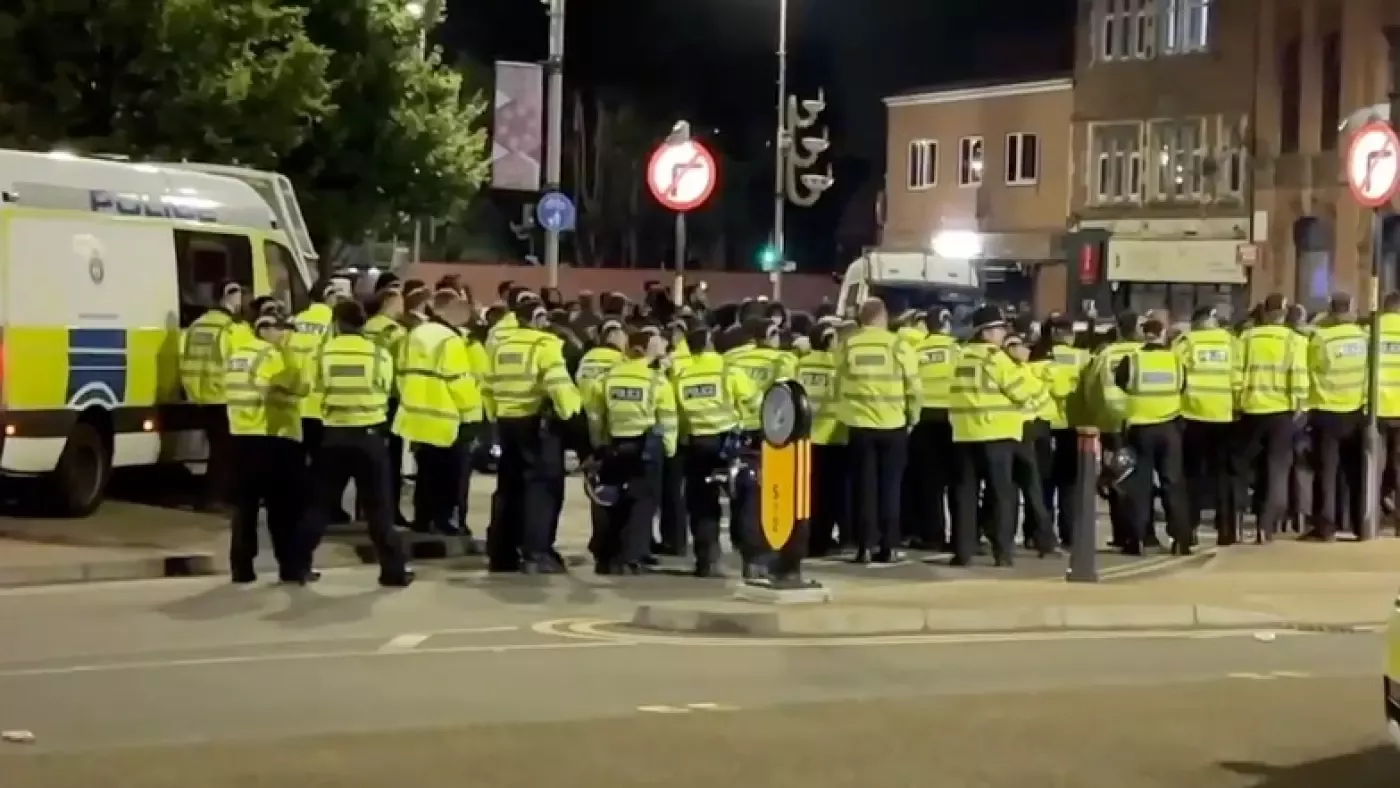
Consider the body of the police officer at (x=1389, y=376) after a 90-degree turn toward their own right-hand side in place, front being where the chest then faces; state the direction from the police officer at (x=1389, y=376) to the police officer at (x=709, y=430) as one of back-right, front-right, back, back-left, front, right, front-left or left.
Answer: back-right

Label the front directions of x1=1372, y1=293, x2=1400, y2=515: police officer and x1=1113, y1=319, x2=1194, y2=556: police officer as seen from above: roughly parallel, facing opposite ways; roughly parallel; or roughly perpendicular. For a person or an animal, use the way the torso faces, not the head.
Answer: roughly parallel

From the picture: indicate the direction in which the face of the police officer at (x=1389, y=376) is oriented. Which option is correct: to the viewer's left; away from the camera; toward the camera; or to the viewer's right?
away from the camera

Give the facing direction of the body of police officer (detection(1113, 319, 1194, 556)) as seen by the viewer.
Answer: away from the camera

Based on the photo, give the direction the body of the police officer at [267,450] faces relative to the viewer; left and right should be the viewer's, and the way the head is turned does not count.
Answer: facing away from the viewer and to the right of the viewer

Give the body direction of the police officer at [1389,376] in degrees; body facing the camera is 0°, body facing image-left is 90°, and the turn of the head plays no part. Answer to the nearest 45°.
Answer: approximately 180°

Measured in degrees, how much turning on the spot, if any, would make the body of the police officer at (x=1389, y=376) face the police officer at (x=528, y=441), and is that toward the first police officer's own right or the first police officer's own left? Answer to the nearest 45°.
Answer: approximately 135° to the first police officer's own left

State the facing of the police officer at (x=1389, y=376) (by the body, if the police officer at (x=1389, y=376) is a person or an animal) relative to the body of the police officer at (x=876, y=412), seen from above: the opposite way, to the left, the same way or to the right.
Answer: the same way

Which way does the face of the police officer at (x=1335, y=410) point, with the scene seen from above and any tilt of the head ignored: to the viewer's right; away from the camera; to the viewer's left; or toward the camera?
away from the camera

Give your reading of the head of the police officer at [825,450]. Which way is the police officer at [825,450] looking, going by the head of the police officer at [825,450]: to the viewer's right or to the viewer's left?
to the viewer's left

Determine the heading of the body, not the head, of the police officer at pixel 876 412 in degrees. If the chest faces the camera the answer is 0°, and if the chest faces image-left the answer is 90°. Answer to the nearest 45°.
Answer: approximately 180°

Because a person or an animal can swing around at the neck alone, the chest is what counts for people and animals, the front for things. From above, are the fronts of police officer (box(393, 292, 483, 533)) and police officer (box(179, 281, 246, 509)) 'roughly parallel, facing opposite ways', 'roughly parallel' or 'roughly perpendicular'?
roughly parallel

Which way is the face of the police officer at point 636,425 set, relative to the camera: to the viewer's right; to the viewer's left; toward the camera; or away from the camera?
away from the camera

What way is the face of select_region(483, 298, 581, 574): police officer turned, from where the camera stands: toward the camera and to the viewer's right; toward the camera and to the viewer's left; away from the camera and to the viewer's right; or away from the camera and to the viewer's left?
away from the camera and to the viewer's right

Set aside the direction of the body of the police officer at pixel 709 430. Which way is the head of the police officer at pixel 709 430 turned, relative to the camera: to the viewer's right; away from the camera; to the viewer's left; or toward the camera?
away from the camera

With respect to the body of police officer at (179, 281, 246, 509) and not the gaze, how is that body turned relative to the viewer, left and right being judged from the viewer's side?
facing away from the viewer and to the right of the viewer
